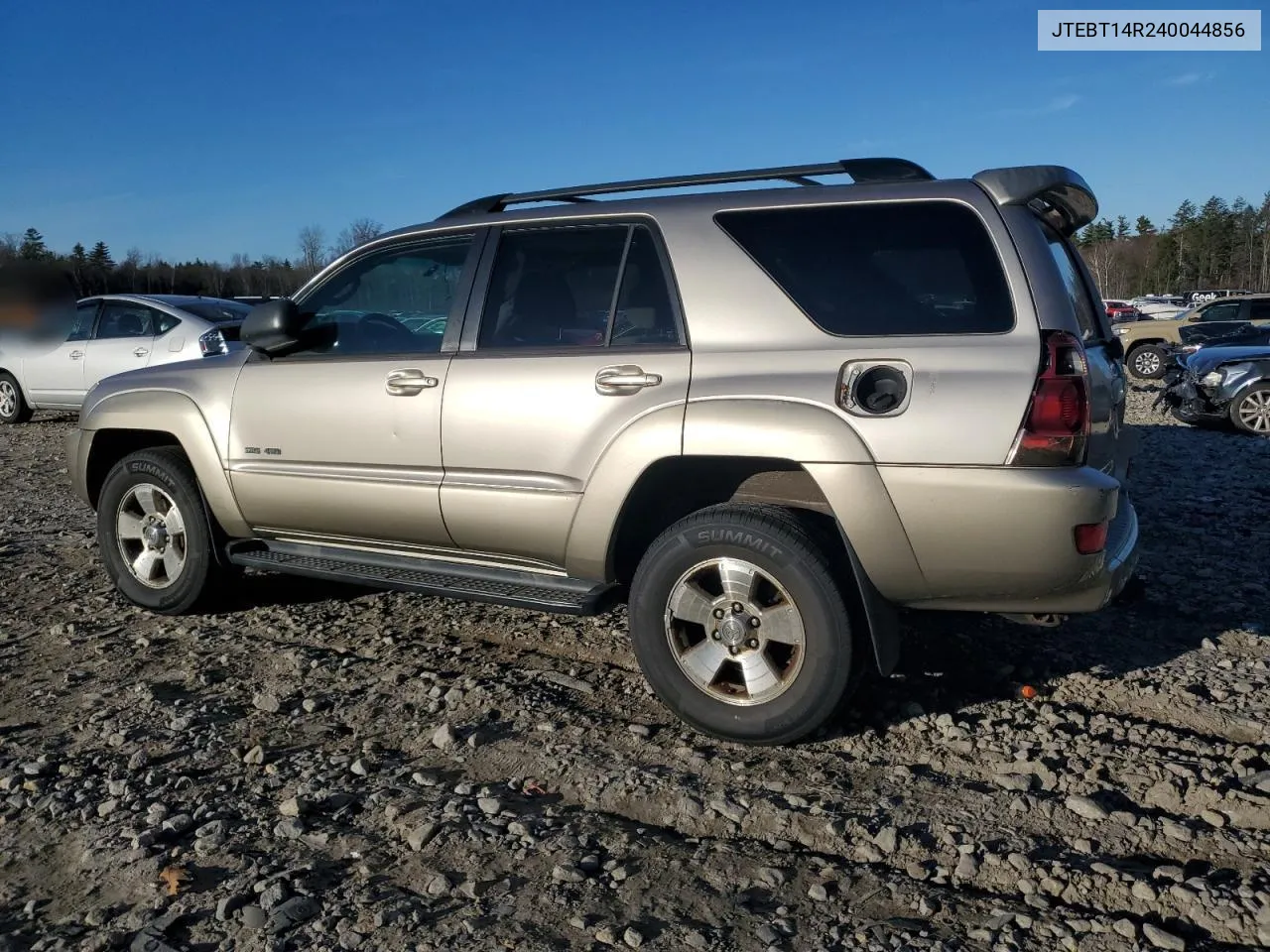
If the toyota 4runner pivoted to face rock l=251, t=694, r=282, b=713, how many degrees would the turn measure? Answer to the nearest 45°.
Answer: approximately 45° to its left

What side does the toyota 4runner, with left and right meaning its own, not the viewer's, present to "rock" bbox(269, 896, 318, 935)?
left

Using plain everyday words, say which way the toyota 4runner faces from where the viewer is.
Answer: facing away from the viewer and to the left of the viewer

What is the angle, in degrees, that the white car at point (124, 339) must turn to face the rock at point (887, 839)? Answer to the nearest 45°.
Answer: approximately 135° to its left

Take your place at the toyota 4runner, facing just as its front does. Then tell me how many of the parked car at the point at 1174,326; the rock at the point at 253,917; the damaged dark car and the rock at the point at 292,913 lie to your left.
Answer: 2

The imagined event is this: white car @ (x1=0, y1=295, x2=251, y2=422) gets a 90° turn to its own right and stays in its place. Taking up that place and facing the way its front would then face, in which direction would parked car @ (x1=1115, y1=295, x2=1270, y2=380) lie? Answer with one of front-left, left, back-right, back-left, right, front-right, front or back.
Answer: front-right

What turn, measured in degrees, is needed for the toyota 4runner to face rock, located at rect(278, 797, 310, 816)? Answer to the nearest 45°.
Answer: approximately 90° to its left

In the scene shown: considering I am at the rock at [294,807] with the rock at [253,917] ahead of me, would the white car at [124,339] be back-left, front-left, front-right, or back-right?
back-right

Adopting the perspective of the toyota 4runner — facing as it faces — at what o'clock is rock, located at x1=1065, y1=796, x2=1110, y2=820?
The rock is roughly at 6 o'clock from the toyota 4runner.

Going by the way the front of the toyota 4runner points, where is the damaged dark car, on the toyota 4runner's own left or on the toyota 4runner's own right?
on the toyota 4runner's own right

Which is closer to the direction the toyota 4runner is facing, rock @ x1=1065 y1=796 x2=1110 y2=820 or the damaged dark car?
the damaged dark car

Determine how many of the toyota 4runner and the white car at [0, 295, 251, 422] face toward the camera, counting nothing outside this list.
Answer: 0
